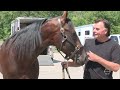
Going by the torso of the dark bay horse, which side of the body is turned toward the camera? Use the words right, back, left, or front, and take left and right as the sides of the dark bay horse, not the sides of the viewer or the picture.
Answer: right

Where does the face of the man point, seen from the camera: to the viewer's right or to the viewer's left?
to the viewer's left

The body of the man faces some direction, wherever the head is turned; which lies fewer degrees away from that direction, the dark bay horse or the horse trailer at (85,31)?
the dark bay horse

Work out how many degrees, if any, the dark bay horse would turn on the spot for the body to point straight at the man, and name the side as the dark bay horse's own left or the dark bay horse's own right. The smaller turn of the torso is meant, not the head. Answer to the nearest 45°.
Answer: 0° — it already faces them

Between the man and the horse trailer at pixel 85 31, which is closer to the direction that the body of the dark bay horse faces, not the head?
the man

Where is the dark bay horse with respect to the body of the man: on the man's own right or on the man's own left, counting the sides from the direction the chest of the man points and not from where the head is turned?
on the man's own right

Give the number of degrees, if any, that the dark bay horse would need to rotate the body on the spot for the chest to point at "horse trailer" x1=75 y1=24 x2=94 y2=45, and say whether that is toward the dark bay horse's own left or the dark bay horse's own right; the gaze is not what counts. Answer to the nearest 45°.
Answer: approximately 90° to the dark bay horse's own left

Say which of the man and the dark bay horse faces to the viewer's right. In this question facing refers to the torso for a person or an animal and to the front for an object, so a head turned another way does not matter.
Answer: the dark bay horse

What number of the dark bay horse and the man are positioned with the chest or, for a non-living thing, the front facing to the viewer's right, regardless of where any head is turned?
1

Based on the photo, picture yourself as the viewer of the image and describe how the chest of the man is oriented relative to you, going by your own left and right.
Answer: facing the viewer and to the left of the viewer
